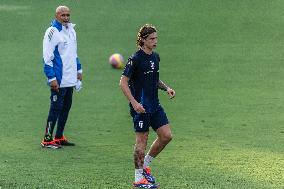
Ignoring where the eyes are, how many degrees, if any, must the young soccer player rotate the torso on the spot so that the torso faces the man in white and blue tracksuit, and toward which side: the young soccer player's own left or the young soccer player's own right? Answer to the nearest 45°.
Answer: approximately 180°

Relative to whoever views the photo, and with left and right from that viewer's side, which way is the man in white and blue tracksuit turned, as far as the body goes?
facing the viewer and to the right of the viewer

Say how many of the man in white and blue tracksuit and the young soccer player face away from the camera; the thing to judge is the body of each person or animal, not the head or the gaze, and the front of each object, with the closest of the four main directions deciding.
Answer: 0

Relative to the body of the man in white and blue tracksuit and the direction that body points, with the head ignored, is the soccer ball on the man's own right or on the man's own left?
on the man's own left

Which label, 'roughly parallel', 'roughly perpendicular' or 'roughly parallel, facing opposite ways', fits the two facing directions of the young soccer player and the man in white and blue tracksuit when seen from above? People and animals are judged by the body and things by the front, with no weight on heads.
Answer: roughly parallel

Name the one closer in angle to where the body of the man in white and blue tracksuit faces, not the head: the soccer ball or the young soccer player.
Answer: the young soccer player
